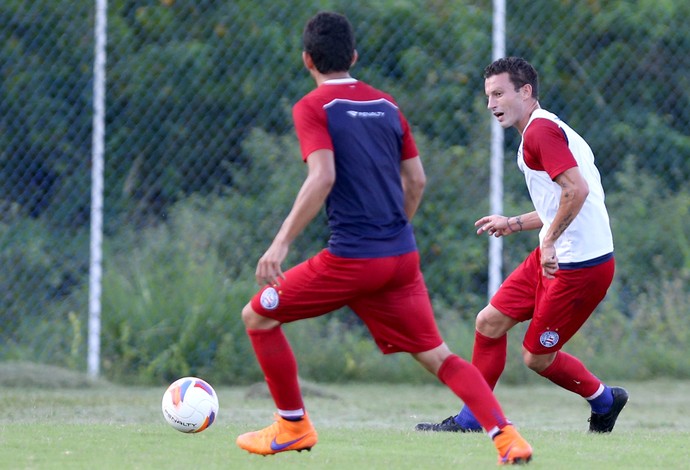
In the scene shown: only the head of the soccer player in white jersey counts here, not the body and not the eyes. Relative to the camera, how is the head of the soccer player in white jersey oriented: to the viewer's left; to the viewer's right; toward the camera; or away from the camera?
to the viewer's left

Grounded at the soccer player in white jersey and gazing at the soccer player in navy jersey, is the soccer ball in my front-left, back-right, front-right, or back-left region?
front-right

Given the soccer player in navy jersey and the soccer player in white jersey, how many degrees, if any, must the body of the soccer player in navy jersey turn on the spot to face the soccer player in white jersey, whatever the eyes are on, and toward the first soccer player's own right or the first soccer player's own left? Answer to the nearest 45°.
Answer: approximately 90° to the first soccer player's own right

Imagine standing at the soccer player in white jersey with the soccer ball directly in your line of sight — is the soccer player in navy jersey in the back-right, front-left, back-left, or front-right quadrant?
front-left

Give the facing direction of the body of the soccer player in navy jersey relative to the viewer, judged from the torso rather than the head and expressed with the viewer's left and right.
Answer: facing away from the viewer and to the left of the viewer

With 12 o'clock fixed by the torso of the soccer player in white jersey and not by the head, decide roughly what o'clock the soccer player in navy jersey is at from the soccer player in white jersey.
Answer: The soccer player in navy jersey is roughly at 10 o'clock from the soccer player in white jersey.

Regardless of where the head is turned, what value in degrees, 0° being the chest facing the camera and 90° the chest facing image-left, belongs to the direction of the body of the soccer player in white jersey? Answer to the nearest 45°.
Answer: approximately 90°

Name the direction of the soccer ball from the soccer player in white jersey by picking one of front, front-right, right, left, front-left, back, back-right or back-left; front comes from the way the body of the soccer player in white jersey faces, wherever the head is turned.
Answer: front-left

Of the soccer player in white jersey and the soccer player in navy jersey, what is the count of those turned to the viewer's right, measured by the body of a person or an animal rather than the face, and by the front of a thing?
0
